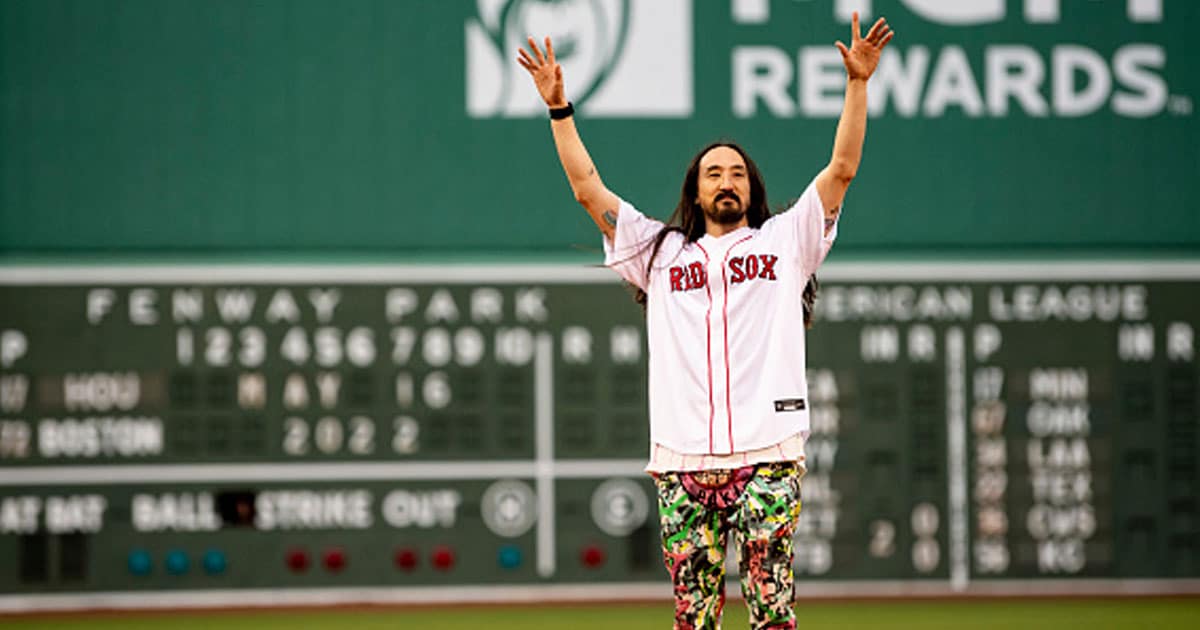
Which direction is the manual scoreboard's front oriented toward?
toward the camera

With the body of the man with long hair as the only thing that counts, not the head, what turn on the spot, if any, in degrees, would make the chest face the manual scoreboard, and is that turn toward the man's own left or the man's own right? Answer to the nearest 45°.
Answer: approximately 180°

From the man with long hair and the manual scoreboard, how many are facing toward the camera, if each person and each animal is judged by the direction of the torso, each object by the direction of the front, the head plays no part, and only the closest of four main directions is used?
2

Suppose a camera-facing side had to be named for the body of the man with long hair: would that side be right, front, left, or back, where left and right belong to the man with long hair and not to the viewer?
front

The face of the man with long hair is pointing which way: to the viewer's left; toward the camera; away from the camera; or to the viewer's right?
toward the camera

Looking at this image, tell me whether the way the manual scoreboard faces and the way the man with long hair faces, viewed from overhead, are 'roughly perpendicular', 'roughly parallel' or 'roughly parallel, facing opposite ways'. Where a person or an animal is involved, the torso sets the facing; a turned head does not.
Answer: roughly parallel

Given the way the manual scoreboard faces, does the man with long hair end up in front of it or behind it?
in front
